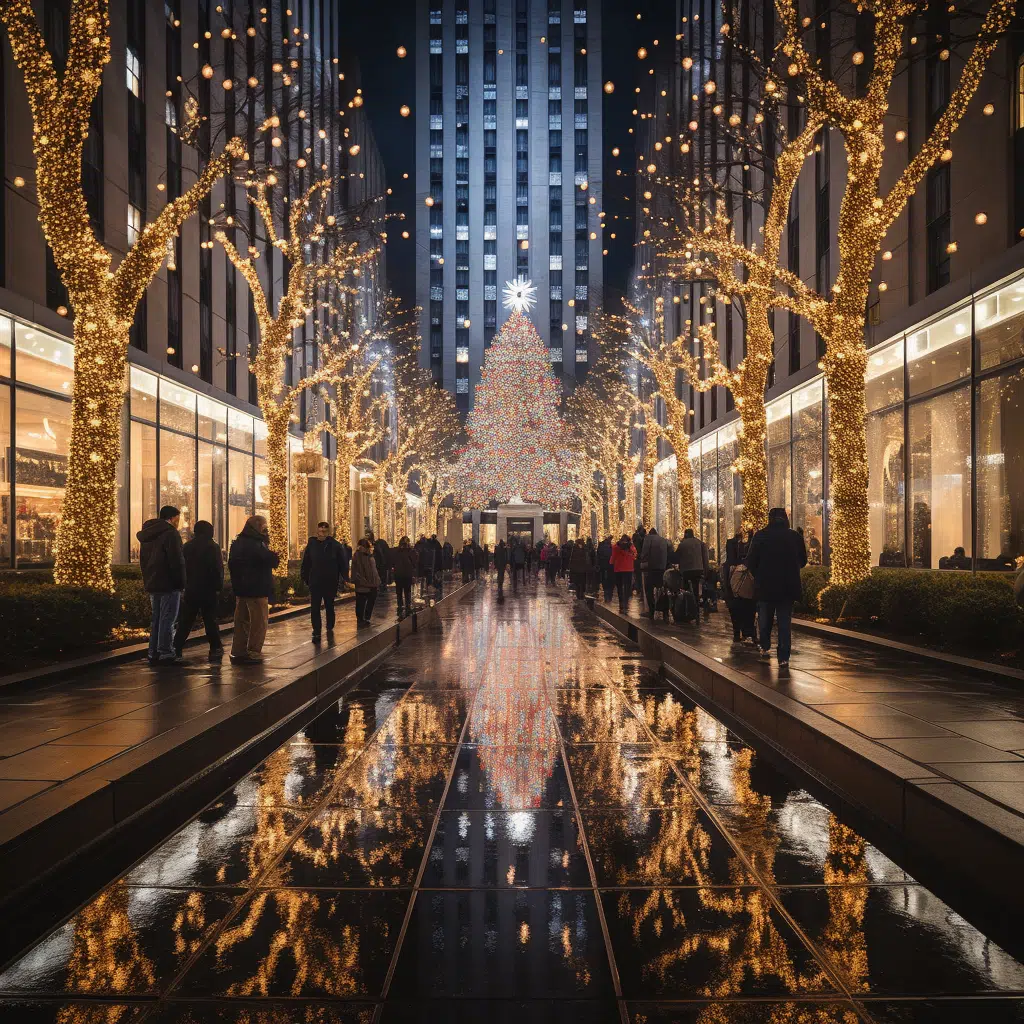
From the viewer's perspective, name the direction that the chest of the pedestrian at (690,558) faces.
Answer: away from the camera

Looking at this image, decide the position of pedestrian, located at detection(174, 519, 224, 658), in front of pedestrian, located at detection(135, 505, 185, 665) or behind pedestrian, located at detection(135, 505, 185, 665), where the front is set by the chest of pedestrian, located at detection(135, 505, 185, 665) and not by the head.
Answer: in front

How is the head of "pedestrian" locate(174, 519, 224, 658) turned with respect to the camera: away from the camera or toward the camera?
away from the camera

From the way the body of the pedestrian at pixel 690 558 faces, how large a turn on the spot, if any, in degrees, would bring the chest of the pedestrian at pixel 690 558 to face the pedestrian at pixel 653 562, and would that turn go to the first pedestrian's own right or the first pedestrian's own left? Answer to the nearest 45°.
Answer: approximately 45° to the first pedestrian's own left

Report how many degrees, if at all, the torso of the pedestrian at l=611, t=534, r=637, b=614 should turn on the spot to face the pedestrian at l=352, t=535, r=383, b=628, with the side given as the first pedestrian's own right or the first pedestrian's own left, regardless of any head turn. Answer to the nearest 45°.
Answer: approximately 135° to the first pedestrian's own left

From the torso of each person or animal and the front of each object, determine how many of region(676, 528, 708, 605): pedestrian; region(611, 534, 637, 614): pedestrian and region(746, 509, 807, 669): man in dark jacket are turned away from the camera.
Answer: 3

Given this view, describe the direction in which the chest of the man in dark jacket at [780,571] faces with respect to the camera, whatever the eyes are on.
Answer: away from the camera

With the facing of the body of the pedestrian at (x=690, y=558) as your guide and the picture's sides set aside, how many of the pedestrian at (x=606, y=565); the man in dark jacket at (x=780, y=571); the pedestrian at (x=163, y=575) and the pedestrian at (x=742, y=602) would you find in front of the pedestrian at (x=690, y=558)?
1

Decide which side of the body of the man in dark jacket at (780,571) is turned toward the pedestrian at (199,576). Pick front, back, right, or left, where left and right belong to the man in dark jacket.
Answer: left

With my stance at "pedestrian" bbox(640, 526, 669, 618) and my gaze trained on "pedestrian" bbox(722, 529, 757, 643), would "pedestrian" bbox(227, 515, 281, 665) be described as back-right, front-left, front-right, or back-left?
front-right
